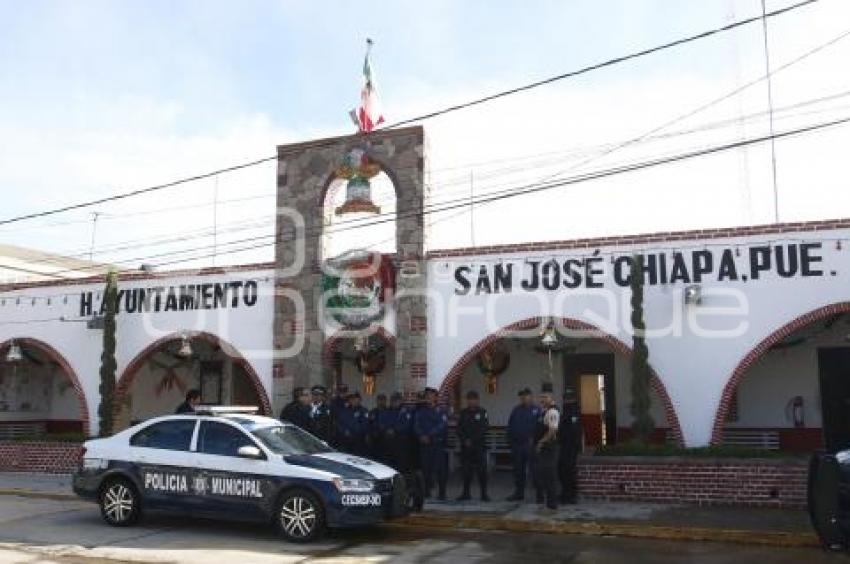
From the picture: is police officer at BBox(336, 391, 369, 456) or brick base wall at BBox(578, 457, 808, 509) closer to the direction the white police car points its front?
the brick base wall

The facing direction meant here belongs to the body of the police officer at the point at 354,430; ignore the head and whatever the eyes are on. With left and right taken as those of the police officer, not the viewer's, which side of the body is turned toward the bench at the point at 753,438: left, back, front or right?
left

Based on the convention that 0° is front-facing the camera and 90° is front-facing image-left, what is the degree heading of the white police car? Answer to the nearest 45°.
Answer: approximately 315°

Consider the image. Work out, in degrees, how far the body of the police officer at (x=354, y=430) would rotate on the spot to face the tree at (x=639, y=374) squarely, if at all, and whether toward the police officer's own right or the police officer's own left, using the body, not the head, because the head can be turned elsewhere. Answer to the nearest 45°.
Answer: approximately 90° to the police officer's own left

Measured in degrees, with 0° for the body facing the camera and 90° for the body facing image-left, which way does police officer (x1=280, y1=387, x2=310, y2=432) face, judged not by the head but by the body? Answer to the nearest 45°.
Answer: approximately 315°

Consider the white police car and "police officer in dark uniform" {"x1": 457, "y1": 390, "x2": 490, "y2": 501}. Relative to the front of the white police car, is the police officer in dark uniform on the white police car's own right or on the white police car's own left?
on the white police car's own left

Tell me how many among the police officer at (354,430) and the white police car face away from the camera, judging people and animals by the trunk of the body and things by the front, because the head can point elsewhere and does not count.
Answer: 0

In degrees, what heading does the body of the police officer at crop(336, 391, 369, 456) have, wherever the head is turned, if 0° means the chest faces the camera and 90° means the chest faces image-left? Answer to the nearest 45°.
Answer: approximately 0°

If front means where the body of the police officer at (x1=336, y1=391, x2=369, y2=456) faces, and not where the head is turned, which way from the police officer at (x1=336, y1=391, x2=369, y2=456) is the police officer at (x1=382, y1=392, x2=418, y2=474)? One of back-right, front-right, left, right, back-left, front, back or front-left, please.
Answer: front-left
